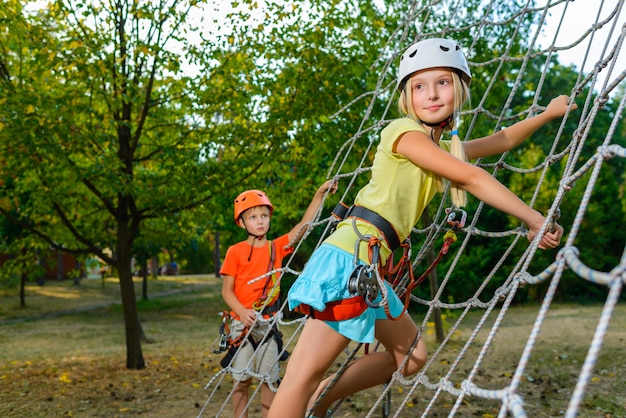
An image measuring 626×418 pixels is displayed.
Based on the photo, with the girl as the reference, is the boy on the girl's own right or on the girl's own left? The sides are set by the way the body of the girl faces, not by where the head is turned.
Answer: on the girl's own left

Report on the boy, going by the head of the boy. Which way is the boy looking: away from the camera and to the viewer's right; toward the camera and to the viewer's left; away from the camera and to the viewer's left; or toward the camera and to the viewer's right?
toward the camera and to the viewer's right

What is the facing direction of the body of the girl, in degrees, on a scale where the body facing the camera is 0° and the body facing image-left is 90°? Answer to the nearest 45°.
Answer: approximately 270°
